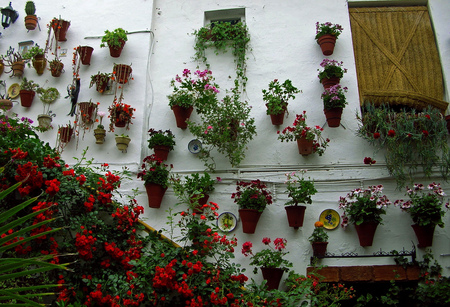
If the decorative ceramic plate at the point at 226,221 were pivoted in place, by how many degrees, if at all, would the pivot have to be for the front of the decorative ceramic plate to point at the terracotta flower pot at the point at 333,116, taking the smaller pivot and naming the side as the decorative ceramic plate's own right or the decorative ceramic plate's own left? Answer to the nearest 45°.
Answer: approximately 90° to the decorative ceramic plate's own left

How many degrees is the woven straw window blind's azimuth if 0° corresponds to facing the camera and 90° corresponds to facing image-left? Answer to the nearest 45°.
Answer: approximately 0°

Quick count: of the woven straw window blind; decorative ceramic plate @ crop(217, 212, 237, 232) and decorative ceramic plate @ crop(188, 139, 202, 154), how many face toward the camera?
3

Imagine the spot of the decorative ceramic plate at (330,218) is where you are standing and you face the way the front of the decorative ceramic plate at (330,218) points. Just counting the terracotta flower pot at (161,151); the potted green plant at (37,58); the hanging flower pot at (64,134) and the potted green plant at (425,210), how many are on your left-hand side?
1

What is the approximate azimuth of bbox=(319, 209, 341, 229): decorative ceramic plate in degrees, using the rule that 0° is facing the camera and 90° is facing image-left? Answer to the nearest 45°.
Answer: approximately 0°

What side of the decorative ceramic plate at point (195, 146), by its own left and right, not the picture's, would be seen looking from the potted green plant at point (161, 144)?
right
